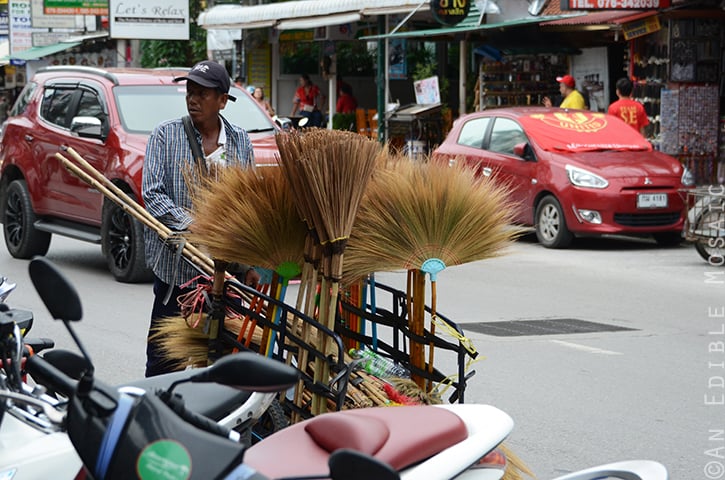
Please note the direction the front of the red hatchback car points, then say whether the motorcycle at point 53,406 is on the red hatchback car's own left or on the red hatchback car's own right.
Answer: on the red hatchback car's own right

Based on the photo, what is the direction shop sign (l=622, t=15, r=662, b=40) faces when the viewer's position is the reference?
facing the viewer

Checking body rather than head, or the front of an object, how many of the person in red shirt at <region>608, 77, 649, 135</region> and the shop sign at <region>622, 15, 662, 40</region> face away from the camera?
1

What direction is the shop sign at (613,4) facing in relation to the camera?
toward the camera

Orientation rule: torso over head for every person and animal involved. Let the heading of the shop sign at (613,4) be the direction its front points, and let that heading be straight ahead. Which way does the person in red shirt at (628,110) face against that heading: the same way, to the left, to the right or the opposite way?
the opposite way

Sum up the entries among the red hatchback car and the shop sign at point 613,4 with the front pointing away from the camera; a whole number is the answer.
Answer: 0

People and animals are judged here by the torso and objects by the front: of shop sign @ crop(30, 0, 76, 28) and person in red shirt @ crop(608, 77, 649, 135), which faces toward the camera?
the shop sign

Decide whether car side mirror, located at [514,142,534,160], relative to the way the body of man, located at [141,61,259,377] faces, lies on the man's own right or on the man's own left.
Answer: on the man's own left

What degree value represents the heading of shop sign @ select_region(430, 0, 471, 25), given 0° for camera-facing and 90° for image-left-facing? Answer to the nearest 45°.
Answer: approximately 0°

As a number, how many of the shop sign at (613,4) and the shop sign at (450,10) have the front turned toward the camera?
2

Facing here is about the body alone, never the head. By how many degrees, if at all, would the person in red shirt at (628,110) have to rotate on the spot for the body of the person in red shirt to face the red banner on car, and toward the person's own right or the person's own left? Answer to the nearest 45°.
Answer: approximately 180°

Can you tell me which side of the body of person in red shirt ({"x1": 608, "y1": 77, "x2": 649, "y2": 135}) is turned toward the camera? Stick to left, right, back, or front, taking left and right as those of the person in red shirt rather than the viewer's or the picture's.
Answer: back

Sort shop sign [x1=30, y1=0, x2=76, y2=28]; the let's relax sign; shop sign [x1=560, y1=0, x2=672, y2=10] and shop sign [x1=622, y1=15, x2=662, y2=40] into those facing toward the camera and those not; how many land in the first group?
4

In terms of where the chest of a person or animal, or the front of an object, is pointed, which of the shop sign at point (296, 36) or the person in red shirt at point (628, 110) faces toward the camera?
the shop sign

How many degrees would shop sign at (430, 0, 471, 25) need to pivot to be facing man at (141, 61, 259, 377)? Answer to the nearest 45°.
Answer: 0° — it already faces them
